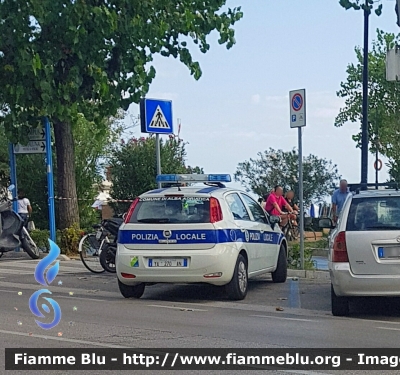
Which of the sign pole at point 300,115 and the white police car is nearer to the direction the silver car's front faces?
the sign pole

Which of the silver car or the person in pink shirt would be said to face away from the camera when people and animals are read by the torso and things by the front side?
the silver car

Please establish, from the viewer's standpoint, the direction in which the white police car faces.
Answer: facing away from the viewer and to the right of the viewer

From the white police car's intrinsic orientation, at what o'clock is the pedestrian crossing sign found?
The pedestrian crossing sign is roughly at 10 o'clock from the white police car.

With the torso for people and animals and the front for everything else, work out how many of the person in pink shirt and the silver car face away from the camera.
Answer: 1

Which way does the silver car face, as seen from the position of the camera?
facing away from the viewer

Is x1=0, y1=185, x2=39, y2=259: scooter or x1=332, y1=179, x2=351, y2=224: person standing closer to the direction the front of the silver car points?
the person standing
